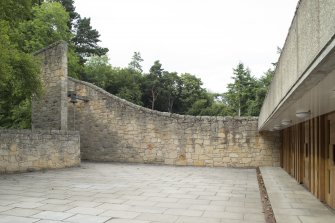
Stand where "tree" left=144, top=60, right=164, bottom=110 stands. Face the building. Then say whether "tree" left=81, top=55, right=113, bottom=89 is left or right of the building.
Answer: right

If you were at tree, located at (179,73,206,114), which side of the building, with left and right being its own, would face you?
right

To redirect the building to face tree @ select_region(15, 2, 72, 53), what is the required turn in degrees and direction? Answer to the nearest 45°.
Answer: approximately 45° to its right

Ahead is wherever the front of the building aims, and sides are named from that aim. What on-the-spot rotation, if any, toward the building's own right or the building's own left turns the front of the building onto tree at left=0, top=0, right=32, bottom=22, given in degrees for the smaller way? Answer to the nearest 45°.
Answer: approximately 45° to the building's own right

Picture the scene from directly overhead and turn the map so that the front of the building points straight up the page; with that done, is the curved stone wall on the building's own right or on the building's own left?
on the building's own right

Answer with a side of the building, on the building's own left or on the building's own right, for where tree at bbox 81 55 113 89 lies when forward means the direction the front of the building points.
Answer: on the building's own right

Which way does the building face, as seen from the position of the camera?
facing to the left of the viewer
